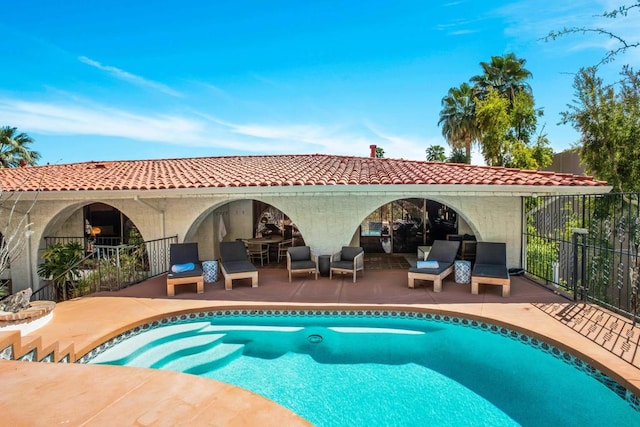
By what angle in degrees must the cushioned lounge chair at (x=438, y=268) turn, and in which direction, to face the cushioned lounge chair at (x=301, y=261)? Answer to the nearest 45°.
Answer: approximately 45° to its right

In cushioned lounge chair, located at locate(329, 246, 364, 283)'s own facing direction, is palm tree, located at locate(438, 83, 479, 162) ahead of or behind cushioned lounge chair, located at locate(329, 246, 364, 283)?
behind

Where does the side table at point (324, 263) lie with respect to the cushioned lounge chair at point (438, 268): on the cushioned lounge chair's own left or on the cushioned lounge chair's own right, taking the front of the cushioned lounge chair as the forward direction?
on the cushioned lounge chair's own right

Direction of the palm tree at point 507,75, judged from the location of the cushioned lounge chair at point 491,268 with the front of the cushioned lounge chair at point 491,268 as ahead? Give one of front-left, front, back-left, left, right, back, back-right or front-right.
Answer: back

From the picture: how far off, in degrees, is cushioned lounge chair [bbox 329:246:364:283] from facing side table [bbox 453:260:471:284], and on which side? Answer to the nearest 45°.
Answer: approximately 135° to its left

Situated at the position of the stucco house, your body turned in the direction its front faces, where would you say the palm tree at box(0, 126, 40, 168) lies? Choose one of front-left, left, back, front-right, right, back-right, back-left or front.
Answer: back-right

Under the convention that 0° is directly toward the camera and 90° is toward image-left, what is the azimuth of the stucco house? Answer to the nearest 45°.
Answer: approximately 0°
